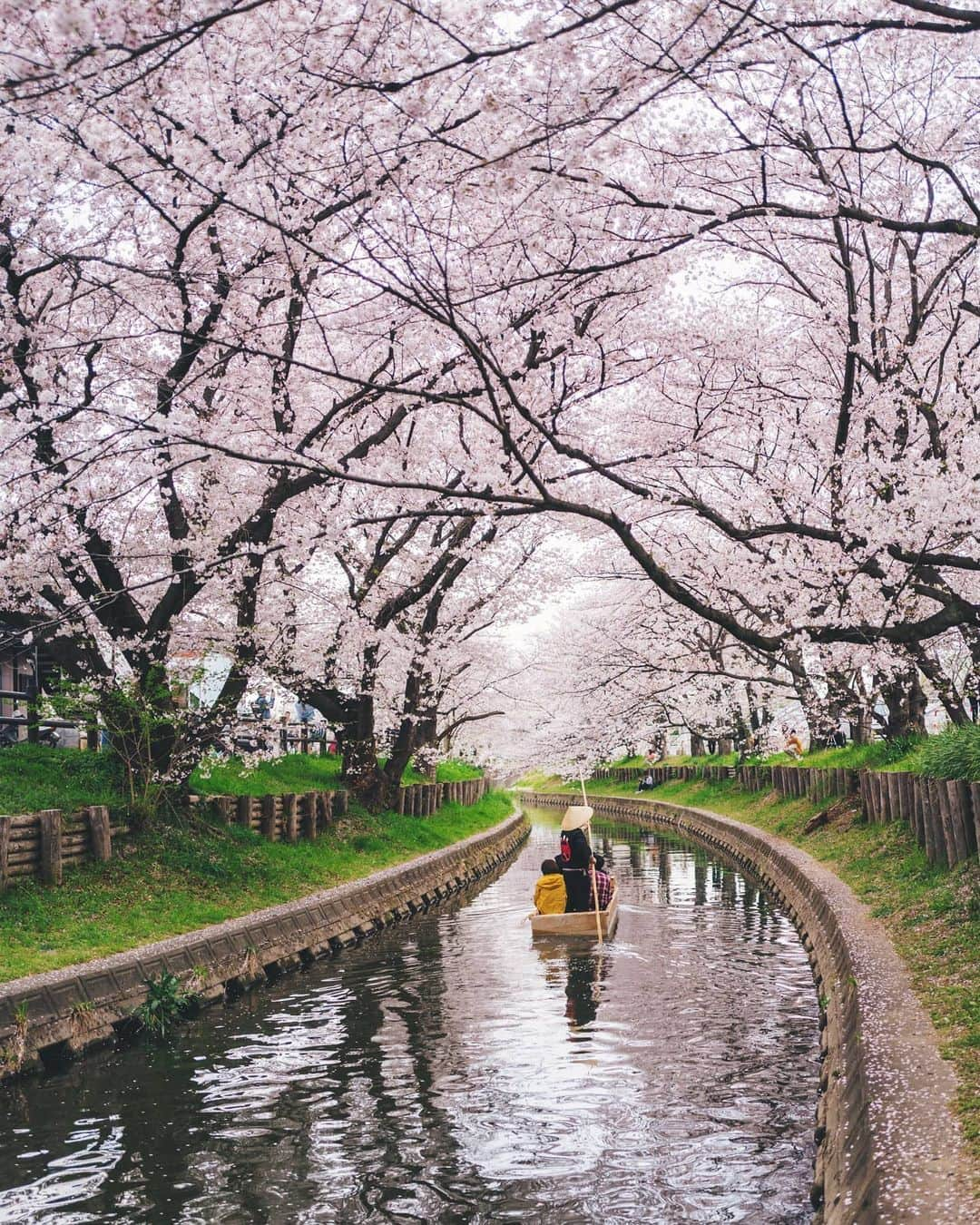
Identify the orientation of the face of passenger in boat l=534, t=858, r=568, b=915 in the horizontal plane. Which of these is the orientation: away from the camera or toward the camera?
away from the camera

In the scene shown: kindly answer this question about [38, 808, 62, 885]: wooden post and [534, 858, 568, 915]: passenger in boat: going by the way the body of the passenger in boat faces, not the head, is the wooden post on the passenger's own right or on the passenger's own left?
on the passenger's own left

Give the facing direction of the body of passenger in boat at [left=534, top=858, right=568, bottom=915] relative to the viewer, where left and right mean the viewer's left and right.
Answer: facing away from the viewer

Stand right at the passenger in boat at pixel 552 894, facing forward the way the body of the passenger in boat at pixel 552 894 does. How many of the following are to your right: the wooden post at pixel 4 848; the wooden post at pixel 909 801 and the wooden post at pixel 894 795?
2

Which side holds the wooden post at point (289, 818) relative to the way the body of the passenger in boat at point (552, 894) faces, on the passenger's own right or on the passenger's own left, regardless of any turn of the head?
on the passenger's own left

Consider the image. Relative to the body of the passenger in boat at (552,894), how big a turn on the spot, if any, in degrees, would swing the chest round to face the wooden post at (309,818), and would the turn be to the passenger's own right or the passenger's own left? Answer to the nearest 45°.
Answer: approximately 45° to the passenger's own left

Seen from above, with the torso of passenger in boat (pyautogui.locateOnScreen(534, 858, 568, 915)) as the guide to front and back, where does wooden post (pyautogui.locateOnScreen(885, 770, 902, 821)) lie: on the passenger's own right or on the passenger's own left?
on the passenger's own right

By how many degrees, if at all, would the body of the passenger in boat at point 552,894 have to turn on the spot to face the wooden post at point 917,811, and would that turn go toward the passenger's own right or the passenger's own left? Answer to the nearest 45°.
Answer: approximately 90° to the passenger's own right

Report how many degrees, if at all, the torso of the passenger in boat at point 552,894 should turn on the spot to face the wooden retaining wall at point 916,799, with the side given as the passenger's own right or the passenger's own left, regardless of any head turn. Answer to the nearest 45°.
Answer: approximately 90° to the passenger's own right
